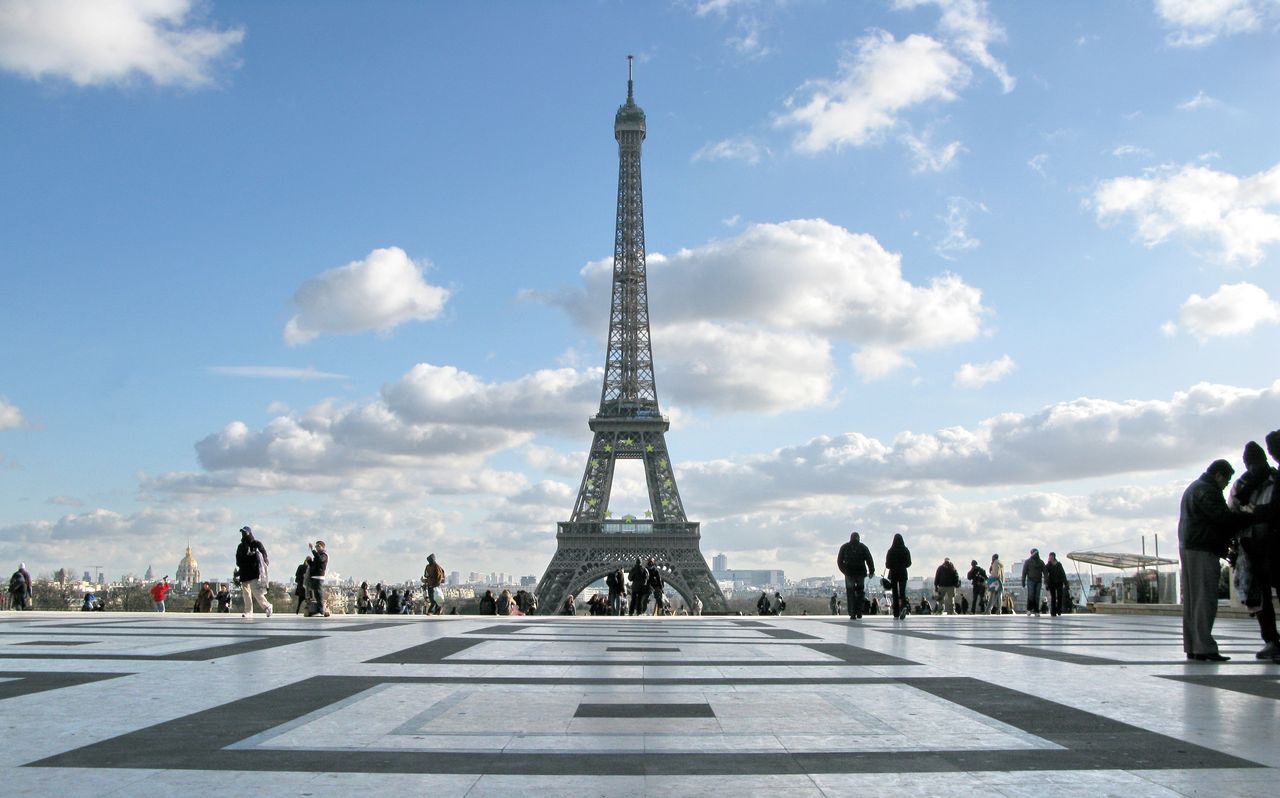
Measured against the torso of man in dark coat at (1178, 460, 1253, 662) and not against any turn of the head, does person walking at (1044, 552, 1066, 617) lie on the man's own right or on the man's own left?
on the man's own left

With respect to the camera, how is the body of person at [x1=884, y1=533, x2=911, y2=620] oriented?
away from the camera

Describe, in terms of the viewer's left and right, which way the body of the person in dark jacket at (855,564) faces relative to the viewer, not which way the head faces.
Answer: facing away from the viewer

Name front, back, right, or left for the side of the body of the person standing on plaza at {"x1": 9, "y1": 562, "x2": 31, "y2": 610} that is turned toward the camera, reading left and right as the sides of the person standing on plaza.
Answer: back

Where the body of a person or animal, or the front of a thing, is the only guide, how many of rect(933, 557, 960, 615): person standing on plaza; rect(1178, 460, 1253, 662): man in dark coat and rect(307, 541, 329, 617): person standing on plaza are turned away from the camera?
1

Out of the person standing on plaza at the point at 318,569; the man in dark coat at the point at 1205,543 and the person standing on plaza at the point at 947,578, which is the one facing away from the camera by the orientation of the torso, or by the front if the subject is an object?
the person standing on plaza at the point at 947,578

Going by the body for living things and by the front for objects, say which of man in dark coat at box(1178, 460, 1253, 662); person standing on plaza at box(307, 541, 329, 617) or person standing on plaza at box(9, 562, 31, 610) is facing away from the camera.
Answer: person standing on plaza at box(9, 562, 31, 610)

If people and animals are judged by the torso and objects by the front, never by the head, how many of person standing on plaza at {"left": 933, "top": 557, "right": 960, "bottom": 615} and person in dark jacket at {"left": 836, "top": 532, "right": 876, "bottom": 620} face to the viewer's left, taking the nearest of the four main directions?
0
